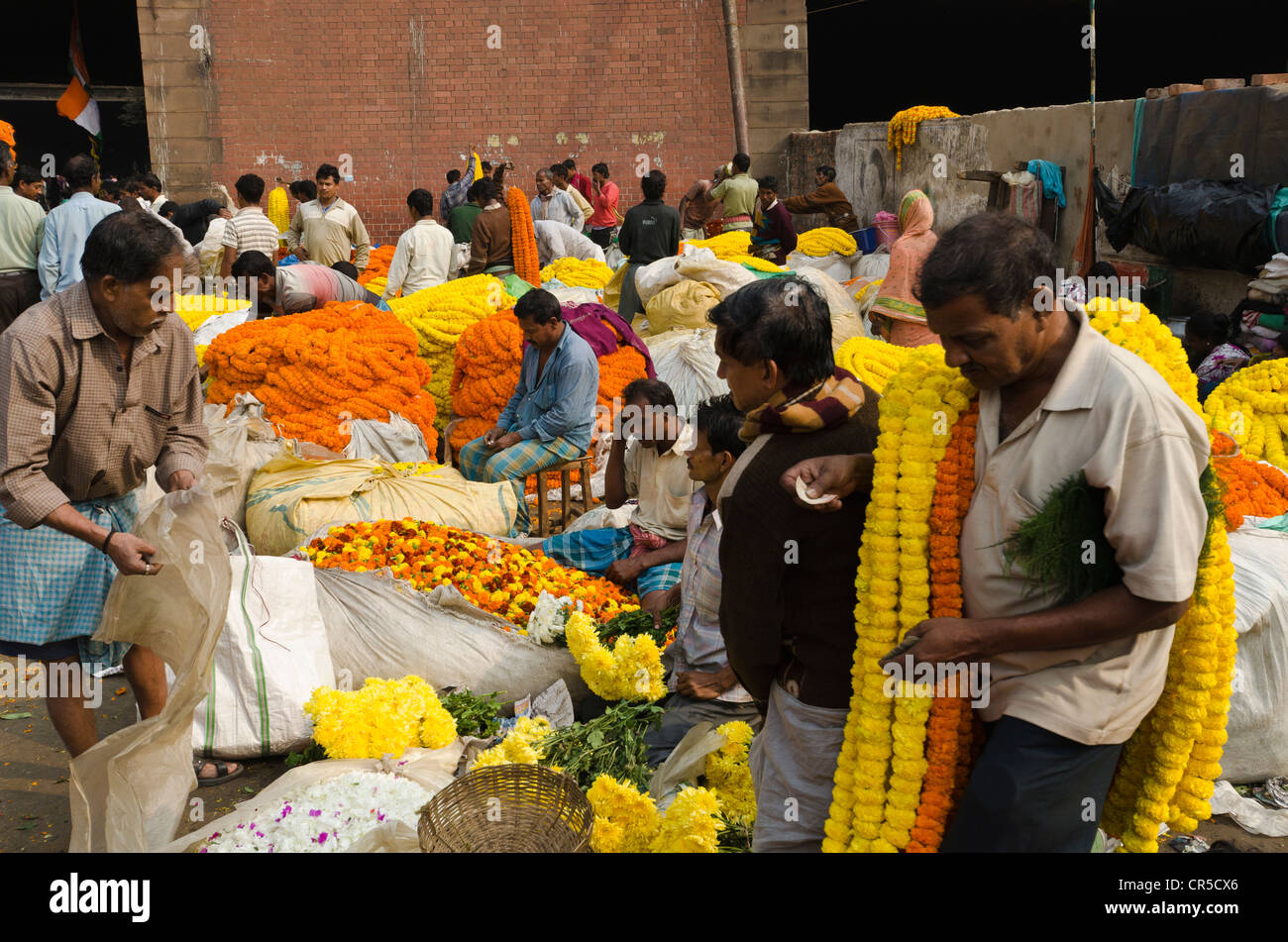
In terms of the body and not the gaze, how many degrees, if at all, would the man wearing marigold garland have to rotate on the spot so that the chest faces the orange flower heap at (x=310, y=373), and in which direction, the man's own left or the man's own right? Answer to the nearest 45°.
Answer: approximately 90° to the man's own right

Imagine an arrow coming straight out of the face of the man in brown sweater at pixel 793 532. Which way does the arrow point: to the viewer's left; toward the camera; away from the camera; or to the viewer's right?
to the viewer's left

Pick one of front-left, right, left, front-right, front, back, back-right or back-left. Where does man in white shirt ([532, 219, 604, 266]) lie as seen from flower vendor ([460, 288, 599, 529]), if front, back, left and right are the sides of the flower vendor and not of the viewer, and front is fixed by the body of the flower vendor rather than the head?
back-right

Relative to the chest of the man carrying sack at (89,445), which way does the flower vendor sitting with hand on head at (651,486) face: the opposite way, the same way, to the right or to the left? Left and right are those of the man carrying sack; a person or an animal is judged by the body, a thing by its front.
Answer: to the right

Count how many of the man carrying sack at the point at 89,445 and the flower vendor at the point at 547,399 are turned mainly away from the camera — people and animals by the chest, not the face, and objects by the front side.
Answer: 0

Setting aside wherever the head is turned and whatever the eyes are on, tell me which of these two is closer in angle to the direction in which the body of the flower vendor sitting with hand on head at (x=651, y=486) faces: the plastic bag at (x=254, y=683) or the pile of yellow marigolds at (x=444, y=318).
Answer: the plastic bag

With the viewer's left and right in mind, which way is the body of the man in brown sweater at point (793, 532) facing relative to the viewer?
facing away from the viewer and to the left of the viewer
